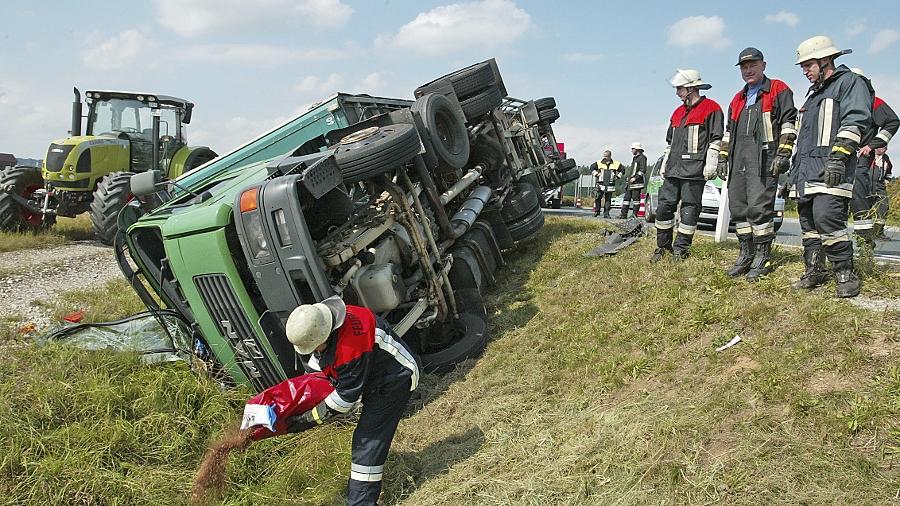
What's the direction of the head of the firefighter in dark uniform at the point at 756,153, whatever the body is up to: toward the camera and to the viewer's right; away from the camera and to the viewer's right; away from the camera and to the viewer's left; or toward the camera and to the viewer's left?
toward the camera and to the viewer's left

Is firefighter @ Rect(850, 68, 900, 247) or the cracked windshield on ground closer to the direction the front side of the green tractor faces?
the cracked windshield on ground

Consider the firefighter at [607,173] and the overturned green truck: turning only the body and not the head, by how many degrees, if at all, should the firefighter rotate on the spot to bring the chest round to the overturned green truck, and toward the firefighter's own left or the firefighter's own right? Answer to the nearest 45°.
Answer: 0° — they already face it

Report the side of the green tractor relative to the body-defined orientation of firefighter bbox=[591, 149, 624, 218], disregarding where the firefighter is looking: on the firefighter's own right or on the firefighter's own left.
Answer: on the firefighter's own right

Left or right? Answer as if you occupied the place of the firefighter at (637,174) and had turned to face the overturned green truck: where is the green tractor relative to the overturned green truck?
right

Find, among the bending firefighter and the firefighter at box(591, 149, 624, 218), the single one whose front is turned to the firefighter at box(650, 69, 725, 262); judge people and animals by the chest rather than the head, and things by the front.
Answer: the firefighter at box(591, 149, 624, 218)

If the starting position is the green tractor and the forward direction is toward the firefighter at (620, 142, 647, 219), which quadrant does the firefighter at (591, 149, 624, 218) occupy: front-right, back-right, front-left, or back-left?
front-left

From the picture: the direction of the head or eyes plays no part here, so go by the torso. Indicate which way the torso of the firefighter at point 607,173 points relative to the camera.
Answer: toward the camera

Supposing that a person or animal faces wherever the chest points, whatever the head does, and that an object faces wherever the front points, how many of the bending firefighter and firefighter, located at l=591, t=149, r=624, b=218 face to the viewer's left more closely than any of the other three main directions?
1

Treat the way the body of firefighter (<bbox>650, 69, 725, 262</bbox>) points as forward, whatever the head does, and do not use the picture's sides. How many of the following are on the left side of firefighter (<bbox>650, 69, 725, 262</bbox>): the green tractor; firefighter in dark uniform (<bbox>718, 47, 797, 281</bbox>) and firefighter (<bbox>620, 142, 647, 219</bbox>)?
1

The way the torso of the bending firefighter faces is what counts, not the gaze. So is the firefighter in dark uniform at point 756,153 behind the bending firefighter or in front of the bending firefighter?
behind

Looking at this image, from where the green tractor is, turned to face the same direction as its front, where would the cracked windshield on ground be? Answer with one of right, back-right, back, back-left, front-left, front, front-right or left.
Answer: front-left

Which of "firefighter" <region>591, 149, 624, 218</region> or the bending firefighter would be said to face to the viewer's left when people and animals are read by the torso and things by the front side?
the bending firefighter

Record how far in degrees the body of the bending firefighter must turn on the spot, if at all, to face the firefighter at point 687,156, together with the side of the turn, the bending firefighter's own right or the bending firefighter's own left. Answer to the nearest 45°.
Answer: approximately 135° to the bending firefighter's own right

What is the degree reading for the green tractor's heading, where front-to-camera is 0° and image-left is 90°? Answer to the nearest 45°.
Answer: approximately 45°
